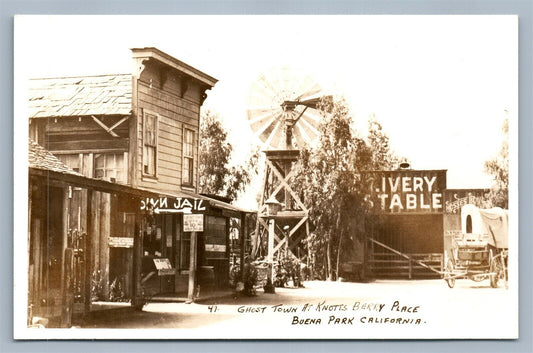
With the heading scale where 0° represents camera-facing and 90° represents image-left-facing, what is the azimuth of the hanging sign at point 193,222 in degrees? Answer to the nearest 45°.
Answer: approximately 0°
